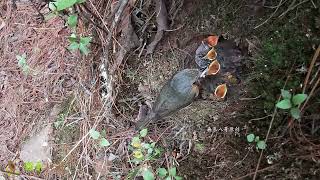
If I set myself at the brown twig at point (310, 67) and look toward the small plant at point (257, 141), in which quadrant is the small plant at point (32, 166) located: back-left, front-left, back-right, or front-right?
front-right

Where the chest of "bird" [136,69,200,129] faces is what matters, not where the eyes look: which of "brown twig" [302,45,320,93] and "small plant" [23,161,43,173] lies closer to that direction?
the brown twig

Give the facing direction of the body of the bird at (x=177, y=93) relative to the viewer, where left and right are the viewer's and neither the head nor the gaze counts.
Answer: facing away from the viewer and to the right of the viewer

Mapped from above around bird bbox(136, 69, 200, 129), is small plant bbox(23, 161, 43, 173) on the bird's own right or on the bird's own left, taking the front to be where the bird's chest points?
on the bird's own left

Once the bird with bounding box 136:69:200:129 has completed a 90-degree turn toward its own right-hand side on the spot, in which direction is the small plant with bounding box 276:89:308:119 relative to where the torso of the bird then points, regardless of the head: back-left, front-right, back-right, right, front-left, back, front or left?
front

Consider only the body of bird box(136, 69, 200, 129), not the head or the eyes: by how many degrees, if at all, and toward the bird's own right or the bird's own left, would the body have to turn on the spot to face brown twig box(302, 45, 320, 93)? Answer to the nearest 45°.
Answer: approximately 90° to the bird's own right

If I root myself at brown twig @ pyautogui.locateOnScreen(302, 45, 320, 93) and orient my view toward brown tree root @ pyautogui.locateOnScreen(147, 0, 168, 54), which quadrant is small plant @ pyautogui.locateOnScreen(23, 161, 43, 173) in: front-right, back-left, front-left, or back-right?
front-left

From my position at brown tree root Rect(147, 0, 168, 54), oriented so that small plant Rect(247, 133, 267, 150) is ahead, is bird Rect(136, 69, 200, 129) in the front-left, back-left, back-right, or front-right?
front-right

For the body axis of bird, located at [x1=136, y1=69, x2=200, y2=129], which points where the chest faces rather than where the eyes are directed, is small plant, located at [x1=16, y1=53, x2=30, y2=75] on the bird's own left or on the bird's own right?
on the bird's own left

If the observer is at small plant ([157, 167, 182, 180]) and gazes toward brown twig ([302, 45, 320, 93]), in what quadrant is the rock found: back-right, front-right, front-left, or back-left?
back-left
